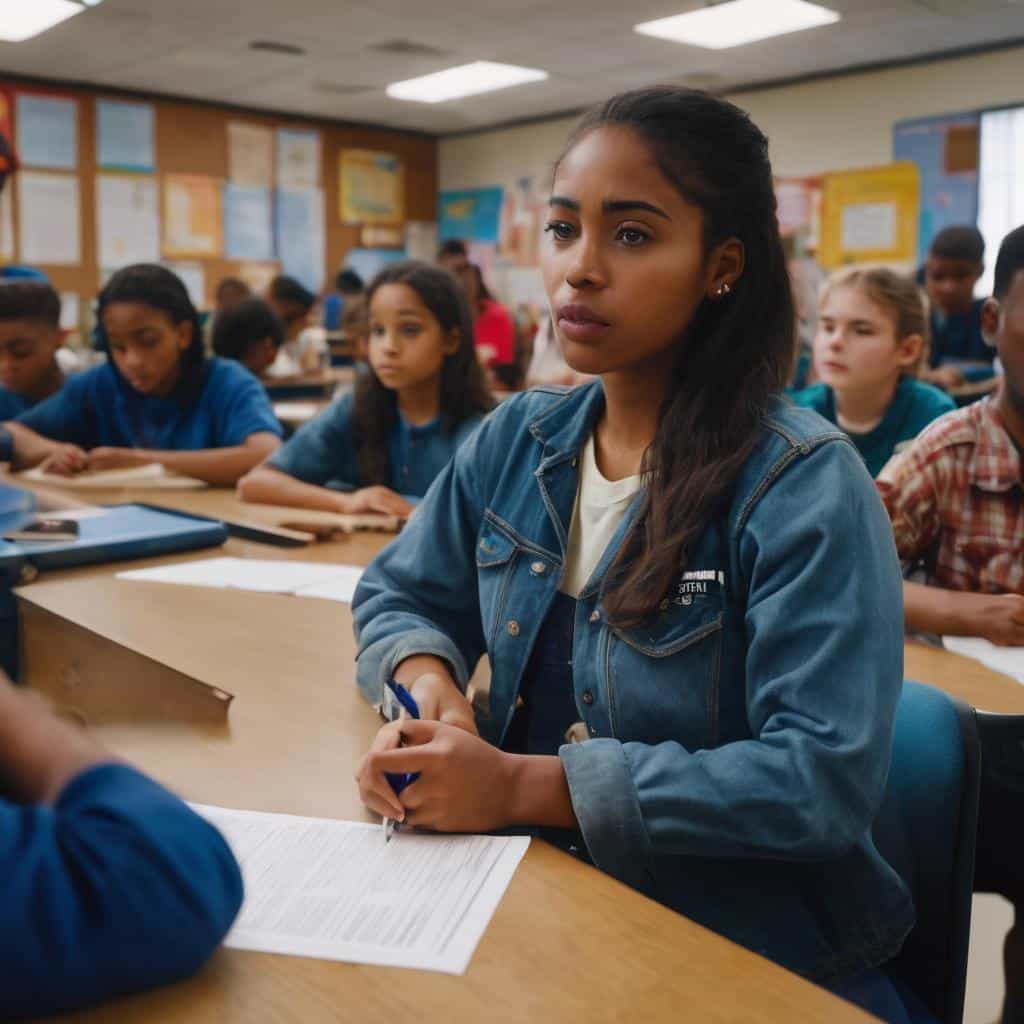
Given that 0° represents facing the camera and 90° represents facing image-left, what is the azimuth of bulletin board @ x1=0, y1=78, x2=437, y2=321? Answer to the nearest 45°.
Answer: approximately 315°

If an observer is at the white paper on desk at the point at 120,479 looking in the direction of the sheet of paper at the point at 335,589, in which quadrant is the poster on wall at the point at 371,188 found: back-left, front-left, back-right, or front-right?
back-left

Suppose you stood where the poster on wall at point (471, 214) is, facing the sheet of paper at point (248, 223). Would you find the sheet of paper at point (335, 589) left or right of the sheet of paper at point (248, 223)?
left

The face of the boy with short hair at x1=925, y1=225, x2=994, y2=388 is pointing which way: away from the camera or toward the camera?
toward the camera

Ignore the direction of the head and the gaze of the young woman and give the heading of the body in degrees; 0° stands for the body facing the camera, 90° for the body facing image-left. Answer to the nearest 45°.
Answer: approximately 45°

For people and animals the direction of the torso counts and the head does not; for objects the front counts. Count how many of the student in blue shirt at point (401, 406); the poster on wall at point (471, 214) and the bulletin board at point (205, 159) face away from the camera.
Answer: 0

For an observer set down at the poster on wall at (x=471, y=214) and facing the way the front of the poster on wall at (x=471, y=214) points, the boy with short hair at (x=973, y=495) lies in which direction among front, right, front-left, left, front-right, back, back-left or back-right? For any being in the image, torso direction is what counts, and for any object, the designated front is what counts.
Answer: front-left

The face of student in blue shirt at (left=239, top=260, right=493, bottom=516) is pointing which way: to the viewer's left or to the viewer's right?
to the viewer's left

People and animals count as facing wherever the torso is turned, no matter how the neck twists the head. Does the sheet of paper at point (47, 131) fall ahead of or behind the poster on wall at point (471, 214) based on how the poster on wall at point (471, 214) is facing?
ahead

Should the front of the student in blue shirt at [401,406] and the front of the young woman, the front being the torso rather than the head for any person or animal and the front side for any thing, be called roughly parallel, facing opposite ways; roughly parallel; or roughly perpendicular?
roughly parallel

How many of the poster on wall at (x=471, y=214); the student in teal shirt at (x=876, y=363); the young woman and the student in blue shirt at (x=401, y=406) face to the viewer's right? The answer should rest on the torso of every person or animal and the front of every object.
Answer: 0

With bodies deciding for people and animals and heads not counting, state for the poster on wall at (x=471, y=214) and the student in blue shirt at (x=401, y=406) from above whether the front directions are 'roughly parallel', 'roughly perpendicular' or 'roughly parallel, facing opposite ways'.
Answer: roughly parallel

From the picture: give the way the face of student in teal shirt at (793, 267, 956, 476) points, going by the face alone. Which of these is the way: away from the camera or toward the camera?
toward the camera

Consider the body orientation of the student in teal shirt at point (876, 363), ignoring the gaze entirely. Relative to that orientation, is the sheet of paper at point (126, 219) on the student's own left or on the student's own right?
on the student's own right

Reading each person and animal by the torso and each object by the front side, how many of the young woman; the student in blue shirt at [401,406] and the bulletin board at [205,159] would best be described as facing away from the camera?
0
